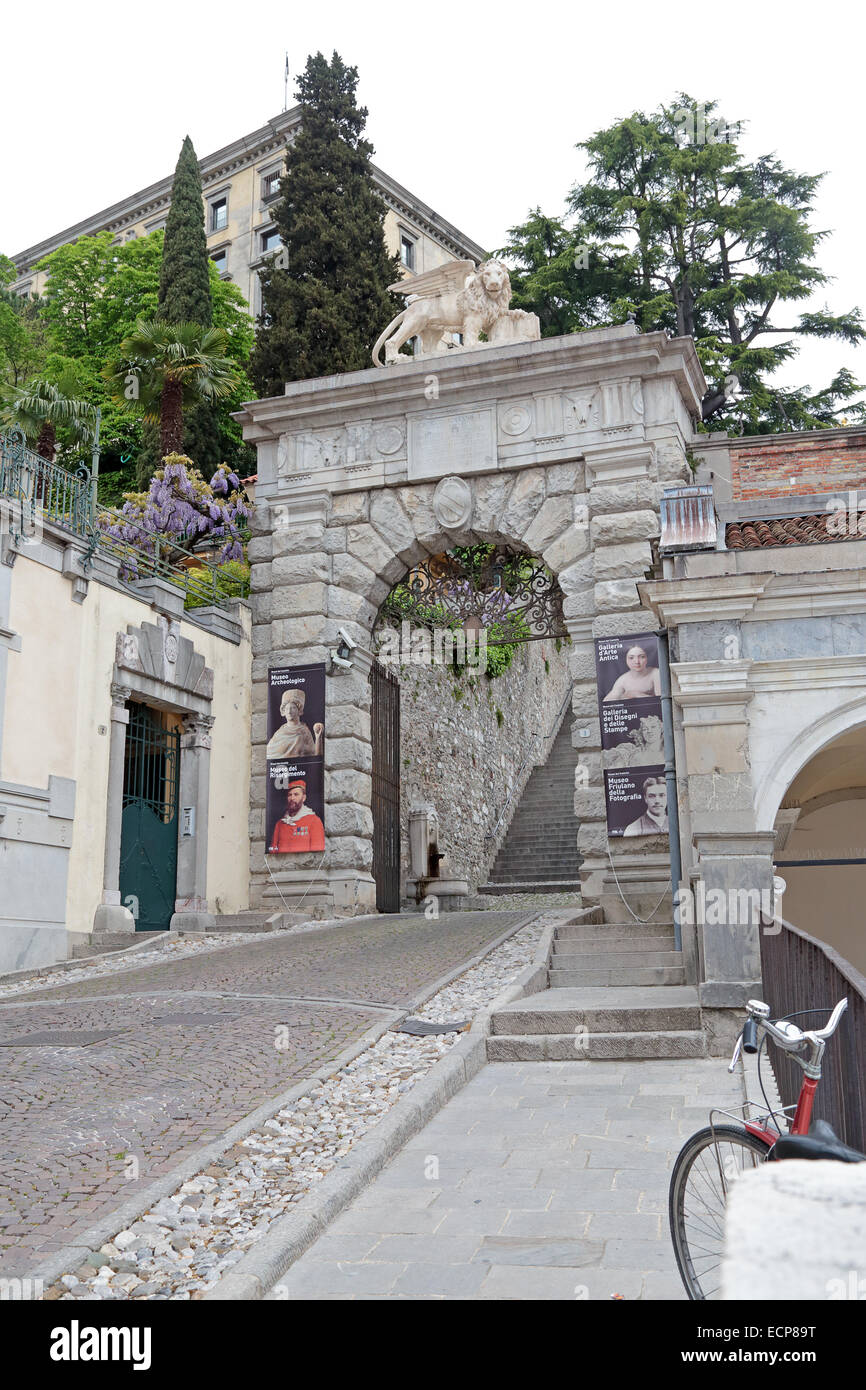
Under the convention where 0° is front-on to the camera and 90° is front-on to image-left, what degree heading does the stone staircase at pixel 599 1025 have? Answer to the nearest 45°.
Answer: approximately 0°

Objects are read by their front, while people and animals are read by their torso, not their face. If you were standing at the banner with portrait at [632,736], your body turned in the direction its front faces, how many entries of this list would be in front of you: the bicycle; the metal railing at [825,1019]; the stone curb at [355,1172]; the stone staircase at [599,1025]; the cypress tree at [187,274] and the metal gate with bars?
4

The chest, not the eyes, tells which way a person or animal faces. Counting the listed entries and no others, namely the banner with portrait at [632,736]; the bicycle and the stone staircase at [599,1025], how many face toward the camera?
2

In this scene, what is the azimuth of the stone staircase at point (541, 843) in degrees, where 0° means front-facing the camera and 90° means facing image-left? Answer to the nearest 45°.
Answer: approximately 0°

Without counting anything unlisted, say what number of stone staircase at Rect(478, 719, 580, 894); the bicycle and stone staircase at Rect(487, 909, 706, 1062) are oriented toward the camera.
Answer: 2

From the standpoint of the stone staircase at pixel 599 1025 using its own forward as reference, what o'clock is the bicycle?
The bicycle is roughly at 12 o'clock from the stone staircase.
